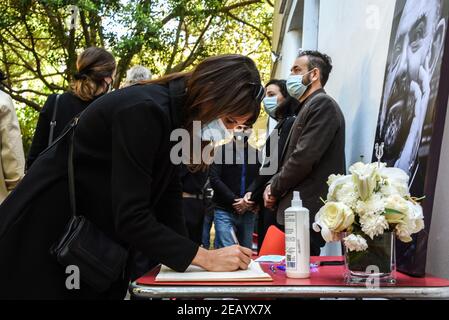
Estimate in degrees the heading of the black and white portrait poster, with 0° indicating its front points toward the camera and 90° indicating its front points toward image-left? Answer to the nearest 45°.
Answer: approximately 45°

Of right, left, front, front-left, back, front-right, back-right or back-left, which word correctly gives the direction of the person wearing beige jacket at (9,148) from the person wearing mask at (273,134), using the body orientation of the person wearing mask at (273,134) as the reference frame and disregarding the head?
front

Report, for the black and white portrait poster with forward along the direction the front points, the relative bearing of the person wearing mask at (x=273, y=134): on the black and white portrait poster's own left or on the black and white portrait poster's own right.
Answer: on the black and white portrait poster's own right

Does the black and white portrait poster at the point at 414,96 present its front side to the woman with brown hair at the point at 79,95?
no

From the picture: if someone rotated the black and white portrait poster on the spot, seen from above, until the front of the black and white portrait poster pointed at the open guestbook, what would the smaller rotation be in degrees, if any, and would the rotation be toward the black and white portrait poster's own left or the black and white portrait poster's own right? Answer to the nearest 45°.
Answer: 0° — it already faces it

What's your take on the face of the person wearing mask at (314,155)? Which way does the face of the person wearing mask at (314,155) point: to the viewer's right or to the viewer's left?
to the viewer's left

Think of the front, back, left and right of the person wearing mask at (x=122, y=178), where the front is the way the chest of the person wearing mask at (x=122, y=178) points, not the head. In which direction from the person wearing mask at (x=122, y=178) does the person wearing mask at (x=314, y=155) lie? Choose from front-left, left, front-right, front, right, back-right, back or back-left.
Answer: front-left

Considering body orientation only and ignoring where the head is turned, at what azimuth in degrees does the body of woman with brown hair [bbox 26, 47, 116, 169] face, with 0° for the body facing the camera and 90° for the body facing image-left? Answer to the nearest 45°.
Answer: approximately 225°

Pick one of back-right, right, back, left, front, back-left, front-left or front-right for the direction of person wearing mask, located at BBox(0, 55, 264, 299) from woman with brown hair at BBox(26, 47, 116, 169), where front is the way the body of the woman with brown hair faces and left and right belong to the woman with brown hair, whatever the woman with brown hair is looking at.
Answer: back-right

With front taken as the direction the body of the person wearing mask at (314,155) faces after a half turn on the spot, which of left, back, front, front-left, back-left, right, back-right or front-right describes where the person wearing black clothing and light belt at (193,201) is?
back-left

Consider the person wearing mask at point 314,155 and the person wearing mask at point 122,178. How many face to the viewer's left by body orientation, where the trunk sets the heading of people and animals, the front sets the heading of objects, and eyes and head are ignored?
1

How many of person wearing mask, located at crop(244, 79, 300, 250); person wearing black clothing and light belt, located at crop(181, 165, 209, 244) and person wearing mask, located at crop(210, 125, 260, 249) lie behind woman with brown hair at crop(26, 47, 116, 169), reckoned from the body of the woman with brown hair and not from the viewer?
0

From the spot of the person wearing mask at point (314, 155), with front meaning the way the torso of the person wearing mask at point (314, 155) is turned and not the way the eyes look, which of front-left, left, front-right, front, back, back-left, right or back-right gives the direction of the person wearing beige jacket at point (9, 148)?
front

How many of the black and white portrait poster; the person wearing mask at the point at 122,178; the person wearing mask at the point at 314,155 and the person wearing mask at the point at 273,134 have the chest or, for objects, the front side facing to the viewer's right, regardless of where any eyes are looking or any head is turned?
1

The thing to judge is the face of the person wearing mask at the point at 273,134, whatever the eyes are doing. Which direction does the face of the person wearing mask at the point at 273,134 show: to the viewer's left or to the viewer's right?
to the viewer's left
